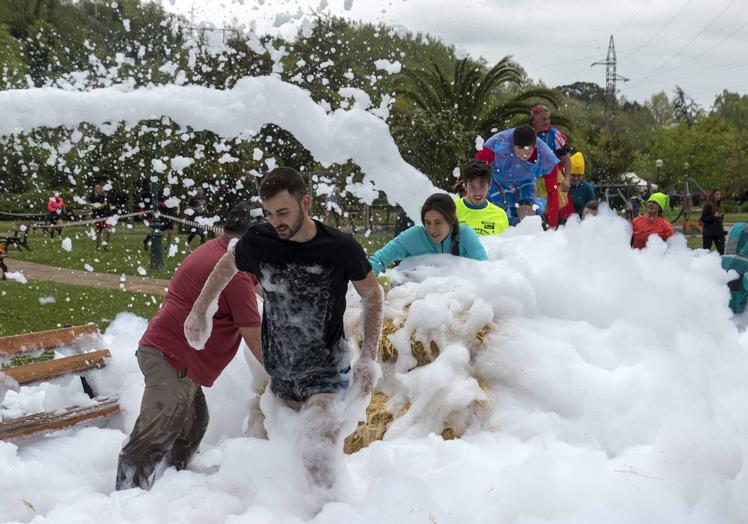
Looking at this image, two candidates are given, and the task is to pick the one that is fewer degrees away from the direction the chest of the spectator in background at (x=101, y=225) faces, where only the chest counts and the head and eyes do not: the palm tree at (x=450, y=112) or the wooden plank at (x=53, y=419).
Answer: the wooden plank

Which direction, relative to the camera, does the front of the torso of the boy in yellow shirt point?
toward the camera

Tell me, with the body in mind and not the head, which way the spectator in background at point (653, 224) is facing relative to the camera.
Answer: toward the camera

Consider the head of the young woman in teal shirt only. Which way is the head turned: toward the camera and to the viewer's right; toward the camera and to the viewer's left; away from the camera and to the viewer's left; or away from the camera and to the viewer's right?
toward the camera and to the viewer's left

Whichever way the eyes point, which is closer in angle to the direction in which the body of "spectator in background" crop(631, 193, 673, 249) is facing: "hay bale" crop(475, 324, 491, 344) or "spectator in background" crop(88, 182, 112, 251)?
the hay bale

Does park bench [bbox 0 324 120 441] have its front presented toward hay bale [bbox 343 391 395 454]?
no

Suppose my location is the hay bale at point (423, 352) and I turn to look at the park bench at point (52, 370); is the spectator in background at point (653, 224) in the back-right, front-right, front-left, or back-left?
back-right

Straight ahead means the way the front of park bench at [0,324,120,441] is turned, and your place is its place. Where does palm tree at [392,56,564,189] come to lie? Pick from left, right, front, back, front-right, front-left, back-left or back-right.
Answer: left

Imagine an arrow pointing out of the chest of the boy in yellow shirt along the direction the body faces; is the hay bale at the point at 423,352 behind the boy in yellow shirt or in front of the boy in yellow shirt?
in front
